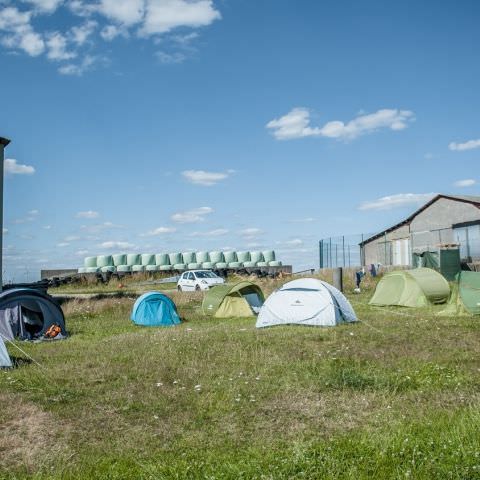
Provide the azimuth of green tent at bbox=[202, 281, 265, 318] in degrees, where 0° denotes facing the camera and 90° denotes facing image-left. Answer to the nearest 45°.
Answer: approximately 315°

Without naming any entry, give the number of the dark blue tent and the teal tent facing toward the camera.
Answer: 2

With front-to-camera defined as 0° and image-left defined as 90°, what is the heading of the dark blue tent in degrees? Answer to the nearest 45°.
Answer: approximately 0°

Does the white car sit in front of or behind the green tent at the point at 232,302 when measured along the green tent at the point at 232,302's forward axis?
behind

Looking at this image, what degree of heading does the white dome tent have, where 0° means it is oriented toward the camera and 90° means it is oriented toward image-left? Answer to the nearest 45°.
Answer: approximately 0°

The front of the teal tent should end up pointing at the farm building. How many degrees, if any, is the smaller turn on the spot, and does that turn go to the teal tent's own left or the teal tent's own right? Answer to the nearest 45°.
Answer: approximately 135° to the teal tent's own left

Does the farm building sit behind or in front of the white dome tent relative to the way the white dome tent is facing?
behind

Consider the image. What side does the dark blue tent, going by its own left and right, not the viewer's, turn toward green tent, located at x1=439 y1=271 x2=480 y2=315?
left

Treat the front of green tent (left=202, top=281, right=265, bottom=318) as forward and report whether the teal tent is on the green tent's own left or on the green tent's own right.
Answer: on the green tent's own right
